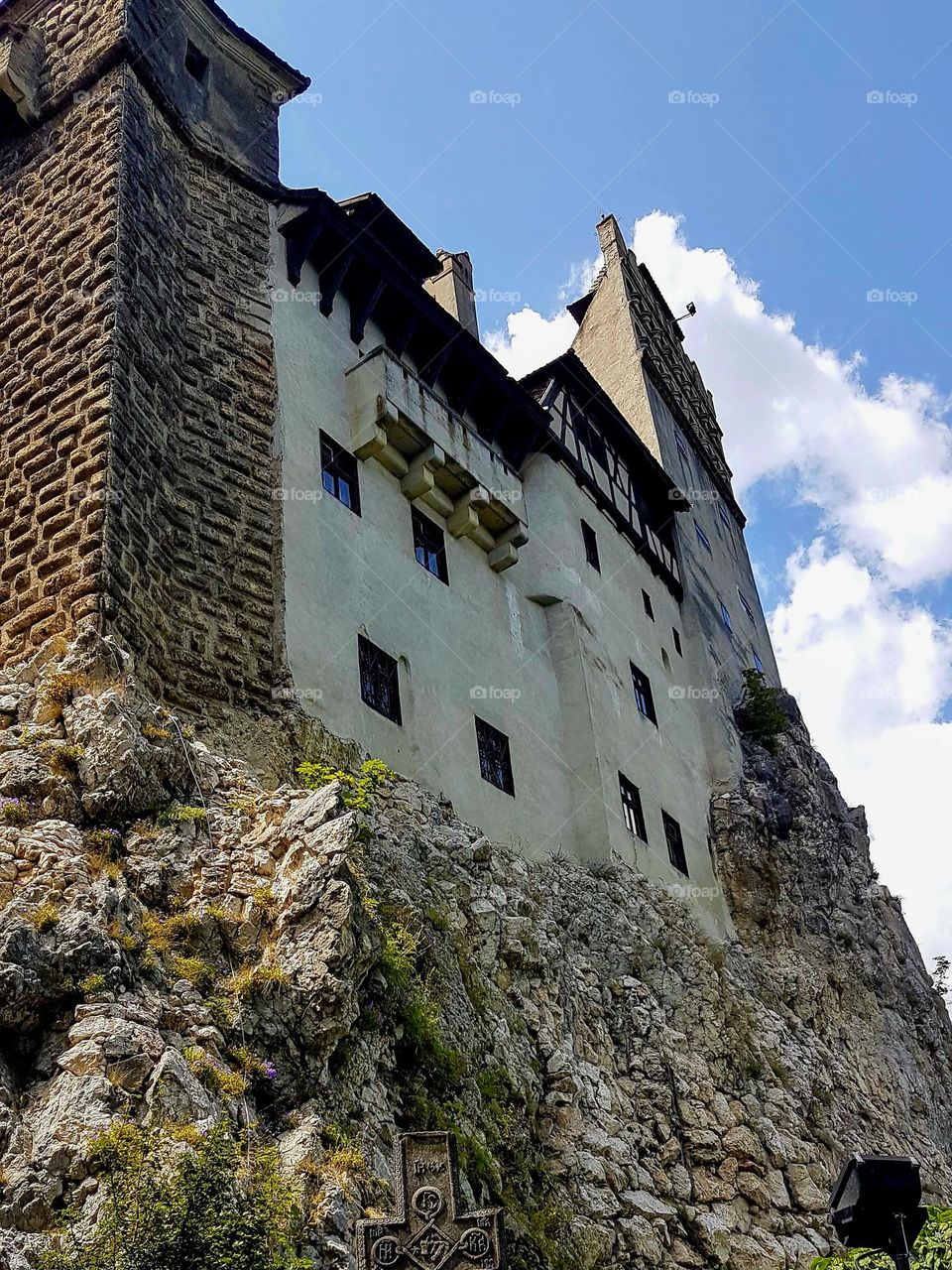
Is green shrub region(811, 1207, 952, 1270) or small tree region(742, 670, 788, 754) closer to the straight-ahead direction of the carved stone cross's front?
the green shrub

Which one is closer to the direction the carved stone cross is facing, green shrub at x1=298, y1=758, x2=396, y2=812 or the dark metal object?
the dark metal object

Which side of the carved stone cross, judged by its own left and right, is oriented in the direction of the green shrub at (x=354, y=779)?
back

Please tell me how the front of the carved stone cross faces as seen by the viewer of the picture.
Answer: facing the viewer

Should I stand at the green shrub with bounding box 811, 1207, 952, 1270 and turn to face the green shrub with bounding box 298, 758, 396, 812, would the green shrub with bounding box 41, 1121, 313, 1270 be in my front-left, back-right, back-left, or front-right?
front-left

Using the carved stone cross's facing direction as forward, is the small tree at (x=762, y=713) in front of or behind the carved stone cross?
behind

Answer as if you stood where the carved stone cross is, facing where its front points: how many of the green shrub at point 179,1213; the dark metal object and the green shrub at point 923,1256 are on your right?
1

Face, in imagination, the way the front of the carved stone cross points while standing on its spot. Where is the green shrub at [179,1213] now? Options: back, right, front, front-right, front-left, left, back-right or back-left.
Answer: right

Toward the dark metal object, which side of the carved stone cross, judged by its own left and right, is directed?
left

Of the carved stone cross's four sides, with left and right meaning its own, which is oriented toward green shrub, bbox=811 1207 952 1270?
left

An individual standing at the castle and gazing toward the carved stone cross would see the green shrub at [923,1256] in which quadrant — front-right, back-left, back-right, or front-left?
front-left

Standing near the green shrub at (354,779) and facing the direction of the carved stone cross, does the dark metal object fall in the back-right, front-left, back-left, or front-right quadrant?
front-left
